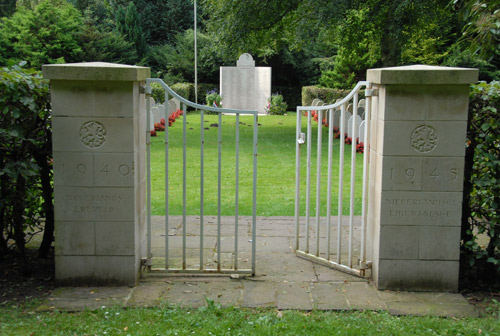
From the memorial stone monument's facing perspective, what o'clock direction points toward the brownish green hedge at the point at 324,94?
The brownish green hedge is roughly at 10 o'clock from the memorial stone monument.

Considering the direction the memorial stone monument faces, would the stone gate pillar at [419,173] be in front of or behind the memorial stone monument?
in front

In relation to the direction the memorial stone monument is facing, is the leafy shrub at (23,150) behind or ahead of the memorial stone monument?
ahead

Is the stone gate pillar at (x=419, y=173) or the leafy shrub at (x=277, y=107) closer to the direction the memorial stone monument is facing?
the stone gate pillar

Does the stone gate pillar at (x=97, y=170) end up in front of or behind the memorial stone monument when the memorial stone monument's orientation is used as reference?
in front

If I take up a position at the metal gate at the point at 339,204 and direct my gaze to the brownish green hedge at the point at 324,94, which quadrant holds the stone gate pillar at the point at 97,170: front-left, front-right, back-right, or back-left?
back-left

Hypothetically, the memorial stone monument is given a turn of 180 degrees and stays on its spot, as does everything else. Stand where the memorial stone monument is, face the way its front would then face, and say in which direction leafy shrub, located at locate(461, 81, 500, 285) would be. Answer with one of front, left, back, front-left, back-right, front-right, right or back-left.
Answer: back

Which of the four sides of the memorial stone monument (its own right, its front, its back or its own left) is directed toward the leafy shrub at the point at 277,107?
left

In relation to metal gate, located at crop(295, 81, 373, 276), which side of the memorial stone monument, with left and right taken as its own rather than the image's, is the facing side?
front

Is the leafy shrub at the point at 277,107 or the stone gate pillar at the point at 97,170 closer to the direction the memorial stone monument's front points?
the stone gate pillar

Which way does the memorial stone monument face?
toward the camera
